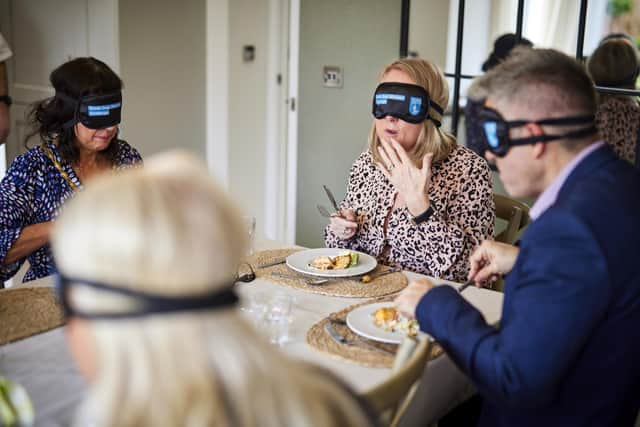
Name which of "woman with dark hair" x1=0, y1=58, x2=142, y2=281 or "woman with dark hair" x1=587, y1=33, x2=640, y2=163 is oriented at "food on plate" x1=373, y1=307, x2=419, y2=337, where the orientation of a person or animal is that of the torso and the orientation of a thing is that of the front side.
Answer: "woman with dark hair" x1=0, y1=58, x2=142, y2=281

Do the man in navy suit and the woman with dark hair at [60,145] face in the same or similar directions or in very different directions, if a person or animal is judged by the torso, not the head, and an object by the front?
very different directions

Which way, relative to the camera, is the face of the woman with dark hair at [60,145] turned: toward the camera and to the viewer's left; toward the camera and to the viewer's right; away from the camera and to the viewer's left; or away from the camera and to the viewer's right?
toward the camera and to the viewer's right

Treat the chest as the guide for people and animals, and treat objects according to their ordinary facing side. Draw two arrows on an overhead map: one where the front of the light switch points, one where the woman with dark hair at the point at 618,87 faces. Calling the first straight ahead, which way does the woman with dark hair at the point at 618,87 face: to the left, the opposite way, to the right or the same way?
the opposite way

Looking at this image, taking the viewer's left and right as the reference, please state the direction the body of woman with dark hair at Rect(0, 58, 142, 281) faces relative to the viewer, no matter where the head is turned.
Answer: facing the viewer and to the right of the viewer

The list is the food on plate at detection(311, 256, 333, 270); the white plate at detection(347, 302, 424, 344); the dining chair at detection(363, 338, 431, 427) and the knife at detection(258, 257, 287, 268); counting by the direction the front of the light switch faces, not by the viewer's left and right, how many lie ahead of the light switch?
4

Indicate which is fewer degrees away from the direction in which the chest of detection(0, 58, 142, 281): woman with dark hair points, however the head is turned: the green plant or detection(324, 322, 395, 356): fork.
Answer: the fork

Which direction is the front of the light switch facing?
toward the camera

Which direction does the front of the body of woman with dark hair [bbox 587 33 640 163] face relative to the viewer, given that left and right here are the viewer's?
facing away from the viewer

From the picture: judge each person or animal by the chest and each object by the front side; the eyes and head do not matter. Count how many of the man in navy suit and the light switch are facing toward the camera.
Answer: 1

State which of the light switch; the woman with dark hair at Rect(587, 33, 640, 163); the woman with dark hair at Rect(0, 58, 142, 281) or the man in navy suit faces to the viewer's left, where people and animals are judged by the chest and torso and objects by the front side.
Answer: the man in navy suit

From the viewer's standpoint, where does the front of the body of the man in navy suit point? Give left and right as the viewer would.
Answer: facing to the left of the viewer

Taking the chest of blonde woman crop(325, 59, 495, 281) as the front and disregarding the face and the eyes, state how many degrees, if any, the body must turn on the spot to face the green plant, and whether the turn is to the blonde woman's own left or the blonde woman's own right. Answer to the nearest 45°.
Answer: approximately 180°

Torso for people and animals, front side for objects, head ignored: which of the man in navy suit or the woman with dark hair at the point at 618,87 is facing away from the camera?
the woman with dark hair

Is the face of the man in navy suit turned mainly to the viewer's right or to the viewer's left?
to the viewer's left

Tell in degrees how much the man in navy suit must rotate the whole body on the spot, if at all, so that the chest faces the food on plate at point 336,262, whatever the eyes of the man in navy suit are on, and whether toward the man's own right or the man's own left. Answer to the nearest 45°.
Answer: approximately 45° to the man's own right

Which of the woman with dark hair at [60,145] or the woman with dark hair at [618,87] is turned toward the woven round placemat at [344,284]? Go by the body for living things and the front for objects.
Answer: the woman with dark hair at [60,145]
